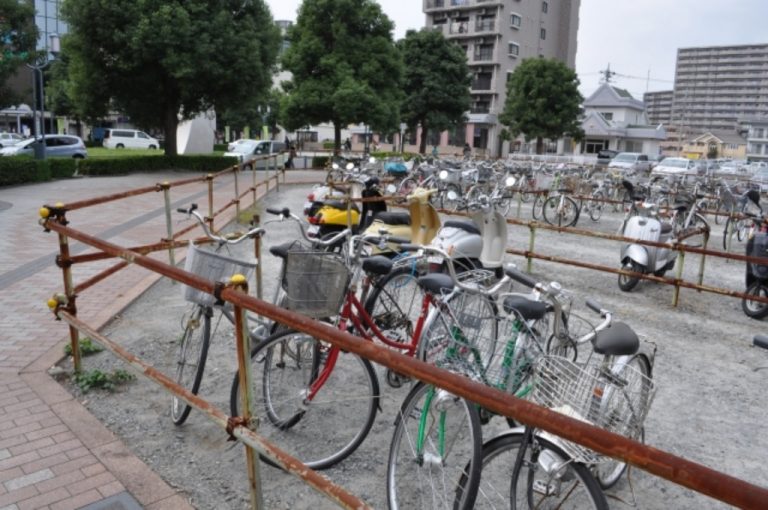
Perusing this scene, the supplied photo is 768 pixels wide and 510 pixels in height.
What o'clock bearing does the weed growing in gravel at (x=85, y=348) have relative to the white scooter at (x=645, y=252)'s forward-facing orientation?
The weed growing in gravel is roughly at 12 o'clock from the white scooter.

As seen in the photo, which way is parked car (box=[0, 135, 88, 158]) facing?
to the viewer's left

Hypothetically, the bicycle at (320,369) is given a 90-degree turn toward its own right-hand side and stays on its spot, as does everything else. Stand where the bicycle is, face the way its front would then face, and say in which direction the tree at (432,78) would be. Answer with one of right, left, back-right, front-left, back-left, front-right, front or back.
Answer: front-right

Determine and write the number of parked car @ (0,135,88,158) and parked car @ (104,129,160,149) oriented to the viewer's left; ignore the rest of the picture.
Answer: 1

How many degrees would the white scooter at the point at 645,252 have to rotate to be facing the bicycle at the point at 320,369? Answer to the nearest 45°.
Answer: approximately 45° to its left

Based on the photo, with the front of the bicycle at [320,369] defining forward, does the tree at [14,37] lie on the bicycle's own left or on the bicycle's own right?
on the bicycle's own right

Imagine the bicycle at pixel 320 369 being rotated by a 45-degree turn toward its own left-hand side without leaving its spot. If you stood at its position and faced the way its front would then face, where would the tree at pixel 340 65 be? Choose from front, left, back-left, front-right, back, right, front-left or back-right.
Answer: back

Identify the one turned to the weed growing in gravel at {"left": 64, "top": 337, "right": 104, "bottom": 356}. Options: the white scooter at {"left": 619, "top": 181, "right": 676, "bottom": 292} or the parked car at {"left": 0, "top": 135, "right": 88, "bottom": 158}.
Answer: the white scooter

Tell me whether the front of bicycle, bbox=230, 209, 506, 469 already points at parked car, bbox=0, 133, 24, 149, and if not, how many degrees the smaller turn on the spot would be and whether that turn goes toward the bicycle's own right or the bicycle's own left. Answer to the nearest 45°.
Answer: approximately 90° to the bicycle's own right

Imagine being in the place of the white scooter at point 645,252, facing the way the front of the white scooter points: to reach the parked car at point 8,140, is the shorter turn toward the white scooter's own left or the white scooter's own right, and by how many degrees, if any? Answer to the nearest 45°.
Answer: approximately 90° to the white scooter's own right
